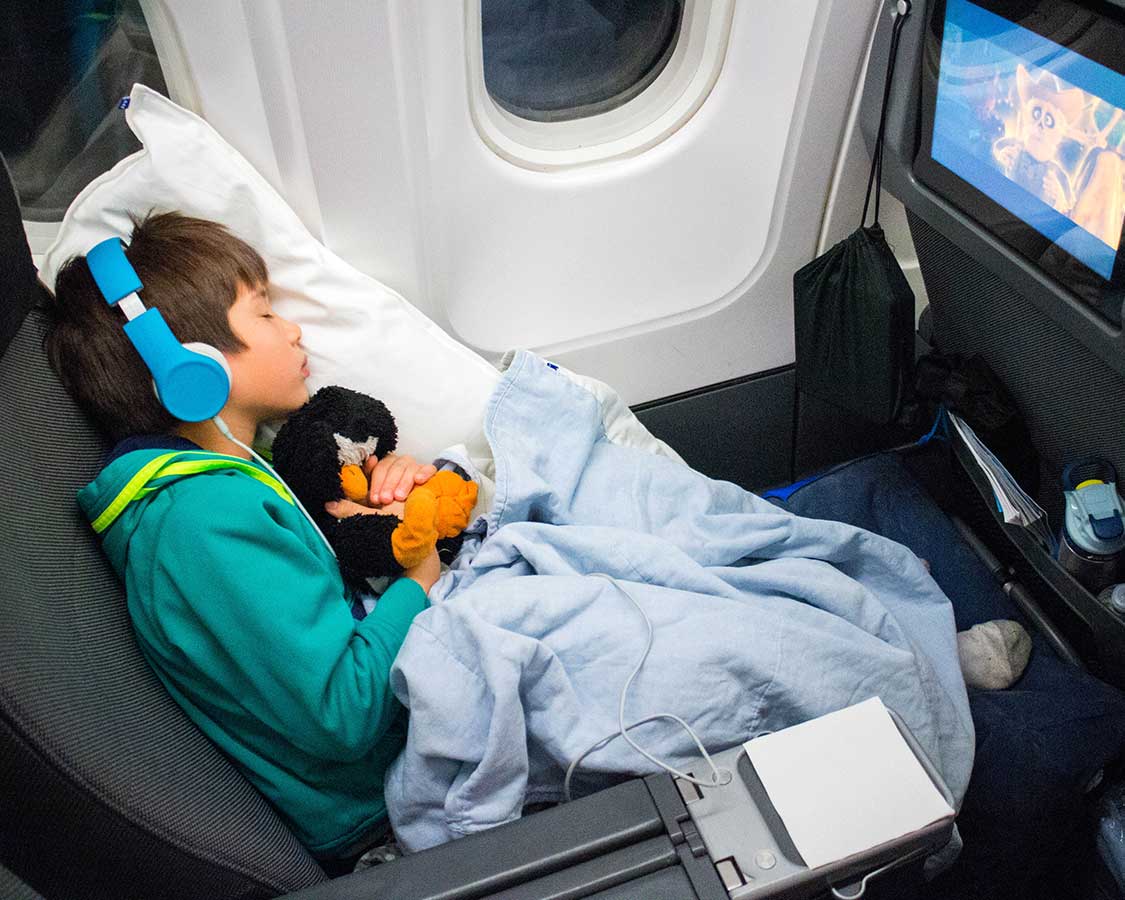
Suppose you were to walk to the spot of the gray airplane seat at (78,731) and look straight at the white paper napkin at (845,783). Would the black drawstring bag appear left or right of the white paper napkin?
left

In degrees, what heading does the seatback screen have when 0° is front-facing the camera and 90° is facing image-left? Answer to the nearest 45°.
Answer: approximately 45°

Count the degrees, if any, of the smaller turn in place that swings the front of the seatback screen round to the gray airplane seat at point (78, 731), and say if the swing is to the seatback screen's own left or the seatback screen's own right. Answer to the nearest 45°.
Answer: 0° — it already faces it

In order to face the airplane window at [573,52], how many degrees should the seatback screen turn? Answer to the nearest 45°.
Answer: approximately 90° to its right

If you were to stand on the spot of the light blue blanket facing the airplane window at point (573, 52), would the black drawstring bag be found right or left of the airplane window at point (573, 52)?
right
